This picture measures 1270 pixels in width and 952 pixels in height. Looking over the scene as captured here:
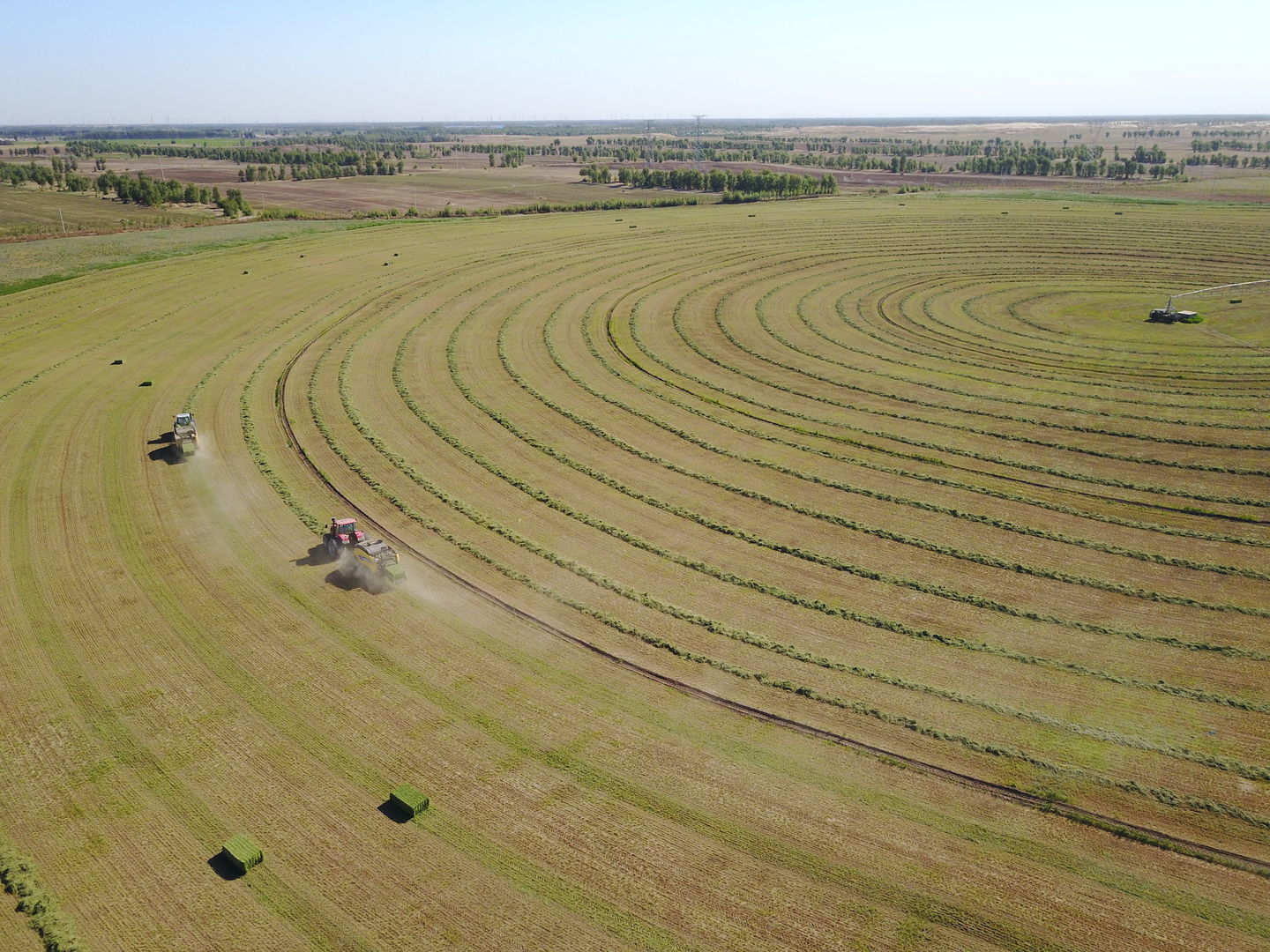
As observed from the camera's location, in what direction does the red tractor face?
facing away from the viewer and to the left of the viewer

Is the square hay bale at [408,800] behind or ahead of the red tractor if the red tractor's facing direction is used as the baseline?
behind

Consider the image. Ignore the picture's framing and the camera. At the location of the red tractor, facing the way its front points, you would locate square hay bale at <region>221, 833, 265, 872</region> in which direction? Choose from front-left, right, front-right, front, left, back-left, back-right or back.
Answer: back-left
